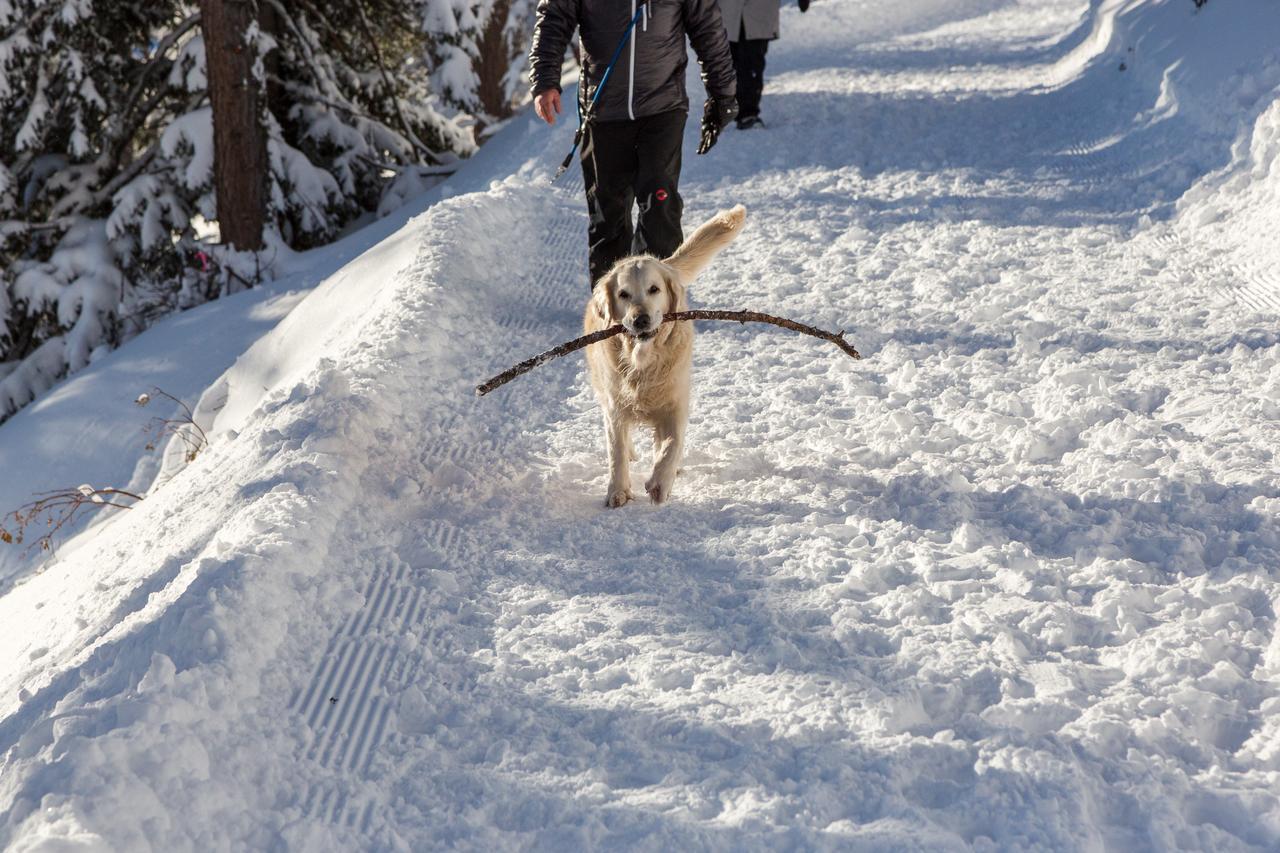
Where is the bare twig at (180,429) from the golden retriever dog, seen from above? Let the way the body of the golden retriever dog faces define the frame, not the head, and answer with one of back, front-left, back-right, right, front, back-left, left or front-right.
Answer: back-right

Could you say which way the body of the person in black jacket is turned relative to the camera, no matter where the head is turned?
toward the camera

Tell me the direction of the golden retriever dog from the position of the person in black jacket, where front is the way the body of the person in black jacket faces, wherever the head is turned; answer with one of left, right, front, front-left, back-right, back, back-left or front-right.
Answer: front

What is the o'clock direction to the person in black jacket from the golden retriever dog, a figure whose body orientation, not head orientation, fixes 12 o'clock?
The person in black jacket is roughly at 6 o'clock from the golden retriever dog.

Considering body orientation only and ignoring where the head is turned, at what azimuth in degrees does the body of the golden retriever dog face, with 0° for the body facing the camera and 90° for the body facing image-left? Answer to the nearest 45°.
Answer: approximately 0°

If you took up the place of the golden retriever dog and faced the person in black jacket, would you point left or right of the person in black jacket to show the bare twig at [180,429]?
left

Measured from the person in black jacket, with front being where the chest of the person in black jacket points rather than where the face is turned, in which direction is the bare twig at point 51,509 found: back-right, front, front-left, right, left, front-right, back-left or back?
right

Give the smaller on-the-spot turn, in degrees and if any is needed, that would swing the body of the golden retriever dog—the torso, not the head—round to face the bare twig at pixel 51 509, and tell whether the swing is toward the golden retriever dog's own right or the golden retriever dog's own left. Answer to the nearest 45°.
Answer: approximately 135° to the golden retriever dog's own right

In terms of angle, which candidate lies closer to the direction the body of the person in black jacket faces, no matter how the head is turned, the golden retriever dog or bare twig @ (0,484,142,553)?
the golden retriever dog
